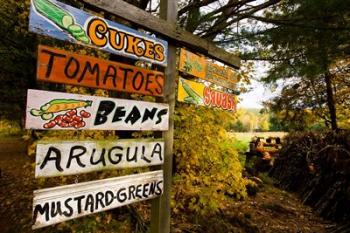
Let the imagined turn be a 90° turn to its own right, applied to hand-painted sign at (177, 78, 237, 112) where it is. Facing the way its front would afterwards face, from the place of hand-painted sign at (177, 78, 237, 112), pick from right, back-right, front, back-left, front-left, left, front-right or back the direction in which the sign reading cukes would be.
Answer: front

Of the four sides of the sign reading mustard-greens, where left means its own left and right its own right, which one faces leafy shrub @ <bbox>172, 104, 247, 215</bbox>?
left

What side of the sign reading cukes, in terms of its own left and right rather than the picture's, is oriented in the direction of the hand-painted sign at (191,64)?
left

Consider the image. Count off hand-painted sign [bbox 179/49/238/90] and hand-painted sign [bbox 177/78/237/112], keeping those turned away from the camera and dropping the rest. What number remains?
0

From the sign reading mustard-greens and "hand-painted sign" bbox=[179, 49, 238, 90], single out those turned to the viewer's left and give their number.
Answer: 0

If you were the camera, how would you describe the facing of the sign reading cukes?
facing the viewer and to the right of the viewer

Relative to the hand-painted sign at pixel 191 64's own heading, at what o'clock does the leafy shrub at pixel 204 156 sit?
The leafy shrub is roughly at 8 o'clock from the hand-painted sign.

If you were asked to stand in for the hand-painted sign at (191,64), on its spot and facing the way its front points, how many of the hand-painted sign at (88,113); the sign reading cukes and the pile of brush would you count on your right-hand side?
2

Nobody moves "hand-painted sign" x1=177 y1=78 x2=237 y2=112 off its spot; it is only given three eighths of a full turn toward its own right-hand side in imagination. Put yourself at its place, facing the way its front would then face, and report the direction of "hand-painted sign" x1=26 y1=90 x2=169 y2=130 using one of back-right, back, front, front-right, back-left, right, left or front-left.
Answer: front-left
